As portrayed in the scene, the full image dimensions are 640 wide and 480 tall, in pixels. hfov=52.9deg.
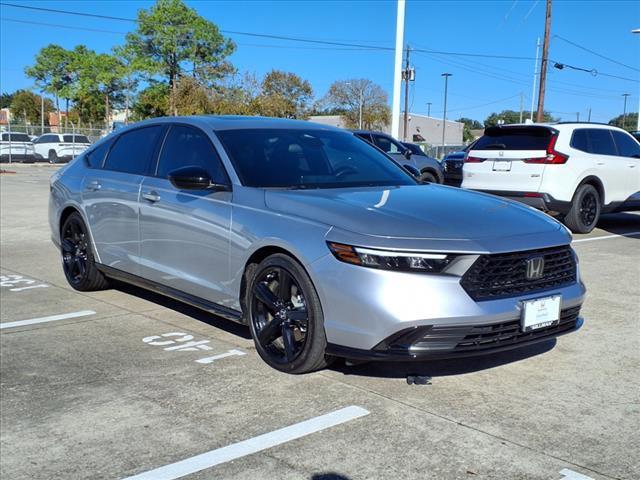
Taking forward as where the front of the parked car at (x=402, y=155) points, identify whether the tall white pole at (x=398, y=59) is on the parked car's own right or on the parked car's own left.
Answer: on the parked car's own left

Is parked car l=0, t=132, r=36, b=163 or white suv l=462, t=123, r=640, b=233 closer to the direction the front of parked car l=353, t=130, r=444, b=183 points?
the white suv

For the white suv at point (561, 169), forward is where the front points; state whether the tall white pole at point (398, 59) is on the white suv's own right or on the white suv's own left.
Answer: on the white suv's own left

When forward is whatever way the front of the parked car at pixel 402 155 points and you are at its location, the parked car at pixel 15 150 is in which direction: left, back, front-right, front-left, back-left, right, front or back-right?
back-left

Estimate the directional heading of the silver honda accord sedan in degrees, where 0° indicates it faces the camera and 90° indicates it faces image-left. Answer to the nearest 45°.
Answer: approximately 315°

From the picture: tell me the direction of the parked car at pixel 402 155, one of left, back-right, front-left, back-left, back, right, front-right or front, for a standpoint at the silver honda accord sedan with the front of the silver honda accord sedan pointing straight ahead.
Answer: back-left

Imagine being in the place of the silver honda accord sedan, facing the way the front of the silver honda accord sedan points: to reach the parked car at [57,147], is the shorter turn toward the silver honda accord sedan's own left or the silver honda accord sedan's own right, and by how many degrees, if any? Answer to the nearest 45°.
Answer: approximately 180°

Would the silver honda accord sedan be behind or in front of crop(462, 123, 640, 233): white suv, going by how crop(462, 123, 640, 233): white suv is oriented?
behind

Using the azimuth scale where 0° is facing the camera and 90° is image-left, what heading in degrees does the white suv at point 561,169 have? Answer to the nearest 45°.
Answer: approximately 225°

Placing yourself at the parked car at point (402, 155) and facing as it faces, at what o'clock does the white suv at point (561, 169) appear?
The white suv is roughly at 2 o'clock from the parked car.

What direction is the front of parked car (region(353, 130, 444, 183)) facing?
to the viewer's right

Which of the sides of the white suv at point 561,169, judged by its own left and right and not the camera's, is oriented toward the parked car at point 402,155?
left

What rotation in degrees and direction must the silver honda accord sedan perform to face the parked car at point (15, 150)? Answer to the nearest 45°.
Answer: approximately 180°
